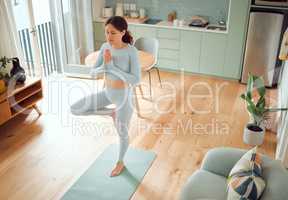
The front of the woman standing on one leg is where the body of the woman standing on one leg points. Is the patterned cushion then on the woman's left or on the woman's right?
on the woman's left

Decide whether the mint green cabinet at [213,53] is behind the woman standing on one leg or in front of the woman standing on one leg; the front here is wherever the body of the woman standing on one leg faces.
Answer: behind

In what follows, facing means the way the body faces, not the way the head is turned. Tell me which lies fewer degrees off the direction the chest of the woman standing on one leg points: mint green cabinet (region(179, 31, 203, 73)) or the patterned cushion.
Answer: the patterned cushion

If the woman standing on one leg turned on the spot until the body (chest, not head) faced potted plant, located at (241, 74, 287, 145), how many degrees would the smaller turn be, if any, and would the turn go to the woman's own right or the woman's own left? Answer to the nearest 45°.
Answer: approximately 135° to the woman's own left

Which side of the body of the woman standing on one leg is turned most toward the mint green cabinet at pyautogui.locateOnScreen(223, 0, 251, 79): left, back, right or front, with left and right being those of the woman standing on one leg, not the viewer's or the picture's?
back

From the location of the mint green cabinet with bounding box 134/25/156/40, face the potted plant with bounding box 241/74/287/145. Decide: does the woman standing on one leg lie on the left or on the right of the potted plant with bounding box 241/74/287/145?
right

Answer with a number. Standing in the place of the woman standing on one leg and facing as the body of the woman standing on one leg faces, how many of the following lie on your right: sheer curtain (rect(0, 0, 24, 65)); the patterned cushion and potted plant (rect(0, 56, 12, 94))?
2

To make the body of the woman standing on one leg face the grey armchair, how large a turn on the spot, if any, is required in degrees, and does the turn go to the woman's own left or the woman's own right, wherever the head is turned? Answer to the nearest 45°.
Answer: approximately 90° to the woman's own left

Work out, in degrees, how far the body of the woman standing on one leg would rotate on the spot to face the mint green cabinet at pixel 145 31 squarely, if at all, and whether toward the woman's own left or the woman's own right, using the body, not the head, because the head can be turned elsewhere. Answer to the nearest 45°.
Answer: approximately 135° to the woman's own right

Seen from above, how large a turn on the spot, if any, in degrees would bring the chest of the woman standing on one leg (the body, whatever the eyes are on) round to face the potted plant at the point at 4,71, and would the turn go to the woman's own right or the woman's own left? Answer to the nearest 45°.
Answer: approximately 90° to the woman's own right

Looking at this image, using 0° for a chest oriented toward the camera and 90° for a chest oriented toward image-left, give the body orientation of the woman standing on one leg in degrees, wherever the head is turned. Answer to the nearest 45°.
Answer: approximately 45°
